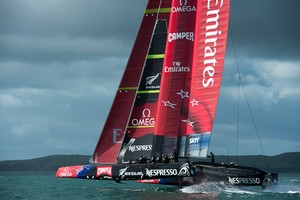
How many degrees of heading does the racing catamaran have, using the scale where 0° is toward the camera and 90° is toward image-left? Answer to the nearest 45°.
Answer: approximately 135°
